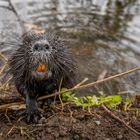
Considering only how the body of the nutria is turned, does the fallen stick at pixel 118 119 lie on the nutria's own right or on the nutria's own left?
on the nutria's own left

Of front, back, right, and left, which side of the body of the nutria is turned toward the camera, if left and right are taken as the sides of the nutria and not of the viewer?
front
